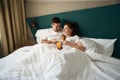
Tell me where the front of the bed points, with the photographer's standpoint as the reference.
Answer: facing the viewer and to the left of the viewer

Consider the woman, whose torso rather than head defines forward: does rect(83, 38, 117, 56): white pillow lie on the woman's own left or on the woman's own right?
on the woman's own left

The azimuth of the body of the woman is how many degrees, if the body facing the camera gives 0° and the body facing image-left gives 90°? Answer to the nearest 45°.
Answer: approximately 45°
